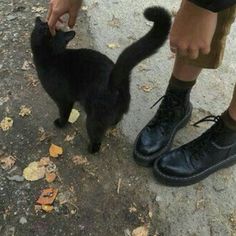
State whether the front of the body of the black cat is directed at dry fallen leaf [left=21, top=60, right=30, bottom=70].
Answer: yes

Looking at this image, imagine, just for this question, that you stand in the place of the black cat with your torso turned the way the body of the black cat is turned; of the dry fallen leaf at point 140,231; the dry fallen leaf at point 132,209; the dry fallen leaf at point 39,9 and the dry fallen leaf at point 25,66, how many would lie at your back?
2

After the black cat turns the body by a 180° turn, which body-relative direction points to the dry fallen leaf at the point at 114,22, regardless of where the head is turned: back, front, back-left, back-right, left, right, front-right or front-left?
back-left

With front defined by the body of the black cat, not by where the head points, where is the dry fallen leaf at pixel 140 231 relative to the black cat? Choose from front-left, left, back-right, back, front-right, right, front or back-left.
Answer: back

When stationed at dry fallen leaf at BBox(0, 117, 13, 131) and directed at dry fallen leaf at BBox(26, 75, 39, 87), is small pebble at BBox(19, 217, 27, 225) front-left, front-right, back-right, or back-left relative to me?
back-right

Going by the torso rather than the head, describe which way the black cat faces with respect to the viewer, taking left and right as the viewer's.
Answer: facing away from the viewer and to the left of the viewer

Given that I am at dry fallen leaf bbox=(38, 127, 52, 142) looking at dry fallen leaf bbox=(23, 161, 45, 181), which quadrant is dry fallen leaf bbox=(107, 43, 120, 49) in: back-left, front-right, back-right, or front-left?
back-left

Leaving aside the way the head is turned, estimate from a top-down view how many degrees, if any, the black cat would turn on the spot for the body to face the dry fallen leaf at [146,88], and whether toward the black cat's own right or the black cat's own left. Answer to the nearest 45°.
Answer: approximately 90° to the black cat's own right
